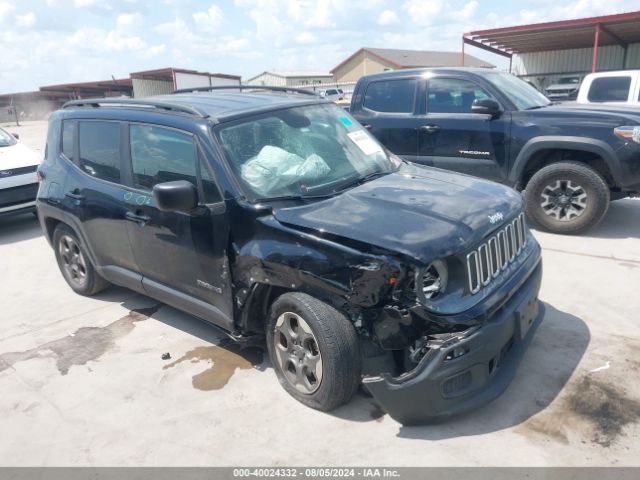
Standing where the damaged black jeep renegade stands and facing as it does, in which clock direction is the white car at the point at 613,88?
The white car is roughly at 9 o'clock from the damaged black jeep renegade.

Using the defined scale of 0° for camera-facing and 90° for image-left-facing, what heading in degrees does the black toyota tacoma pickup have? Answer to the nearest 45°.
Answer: approximately 270°

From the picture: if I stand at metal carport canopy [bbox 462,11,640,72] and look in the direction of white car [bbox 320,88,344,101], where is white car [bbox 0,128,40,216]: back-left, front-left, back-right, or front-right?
front-left

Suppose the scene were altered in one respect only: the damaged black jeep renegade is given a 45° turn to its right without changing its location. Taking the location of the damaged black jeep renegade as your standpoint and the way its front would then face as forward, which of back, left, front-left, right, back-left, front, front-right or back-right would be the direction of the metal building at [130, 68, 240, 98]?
back

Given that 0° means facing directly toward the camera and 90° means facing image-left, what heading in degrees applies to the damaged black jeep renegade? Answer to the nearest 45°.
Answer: approximately 315°

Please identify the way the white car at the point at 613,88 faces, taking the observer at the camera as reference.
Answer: facing to the right of the viewer

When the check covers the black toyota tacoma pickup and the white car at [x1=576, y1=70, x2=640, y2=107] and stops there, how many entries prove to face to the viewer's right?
2

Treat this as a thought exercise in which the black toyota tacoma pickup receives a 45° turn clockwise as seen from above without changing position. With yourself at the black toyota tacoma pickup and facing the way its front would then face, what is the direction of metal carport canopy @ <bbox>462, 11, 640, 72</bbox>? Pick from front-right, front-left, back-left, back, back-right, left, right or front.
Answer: back-left

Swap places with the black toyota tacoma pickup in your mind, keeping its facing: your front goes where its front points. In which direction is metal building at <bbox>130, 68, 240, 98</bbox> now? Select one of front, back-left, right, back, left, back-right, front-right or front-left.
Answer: back-left
